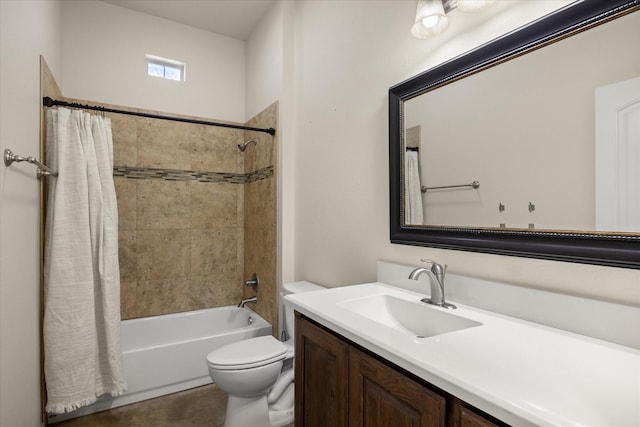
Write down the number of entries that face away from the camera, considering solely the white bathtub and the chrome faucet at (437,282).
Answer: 0

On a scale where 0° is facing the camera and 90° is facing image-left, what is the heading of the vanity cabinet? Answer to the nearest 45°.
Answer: approximately 45°

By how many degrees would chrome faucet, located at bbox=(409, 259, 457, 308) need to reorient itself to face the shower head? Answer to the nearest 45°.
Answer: approximately 90° to its right

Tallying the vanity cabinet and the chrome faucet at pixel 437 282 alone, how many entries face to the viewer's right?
0

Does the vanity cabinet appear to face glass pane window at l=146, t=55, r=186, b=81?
no

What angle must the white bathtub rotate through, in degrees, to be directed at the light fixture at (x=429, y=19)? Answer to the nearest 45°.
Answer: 0° — it already faces it

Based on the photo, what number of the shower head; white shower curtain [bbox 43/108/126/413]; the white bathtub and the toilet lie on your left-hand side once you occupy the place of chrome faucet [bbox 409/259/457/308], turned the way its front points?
0

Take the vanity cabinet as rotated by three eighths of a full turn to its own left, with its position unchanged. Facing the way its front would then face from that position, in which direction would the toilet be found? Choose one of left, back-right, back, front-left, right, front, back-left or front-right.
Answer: back-left

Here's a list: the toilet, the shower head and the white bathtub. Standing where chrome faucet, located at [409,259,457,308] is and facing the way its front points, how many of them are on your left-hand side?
0

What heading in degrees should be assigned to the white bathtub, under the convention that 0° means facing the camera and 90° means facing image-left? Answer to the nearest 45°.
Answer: approximately 315°

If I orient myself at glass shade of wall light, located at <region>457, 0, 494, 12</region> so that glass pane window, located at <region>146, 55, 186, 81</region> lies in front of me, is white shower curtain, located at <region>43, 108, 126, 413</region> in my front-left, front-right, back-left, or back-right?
front-left

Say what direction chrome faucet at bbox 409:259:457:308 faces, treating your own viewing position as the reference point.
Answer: facing the viewer and to the left of the viewer

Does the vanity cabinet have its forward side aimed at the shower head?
no
